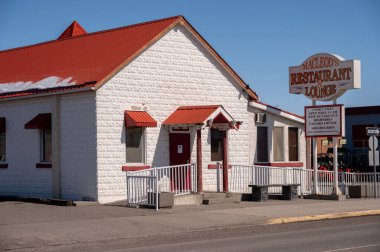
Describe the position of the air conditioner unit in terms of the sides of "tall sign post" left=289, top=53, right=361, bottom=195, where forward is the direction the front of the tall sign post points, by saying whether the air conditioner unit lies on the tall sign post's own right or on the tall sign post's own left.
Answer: on the tall sign post's own right

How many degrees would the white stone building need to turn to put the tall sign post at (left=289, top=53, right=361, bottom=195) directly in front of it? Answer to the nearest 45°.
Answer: approximately 45° to its left

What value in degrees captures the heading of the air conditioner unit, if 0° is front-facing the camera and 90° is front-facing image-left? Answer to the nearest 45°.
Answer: approximately 315°

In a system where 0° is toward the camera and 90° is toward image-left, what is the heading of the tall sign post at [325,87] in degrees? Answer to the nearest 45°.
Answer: approximately 45°
